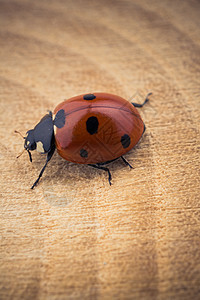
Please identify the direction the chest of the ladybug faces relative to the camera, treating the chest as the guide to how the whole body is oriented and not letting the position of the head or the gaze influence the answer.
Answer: to the viewer's left
